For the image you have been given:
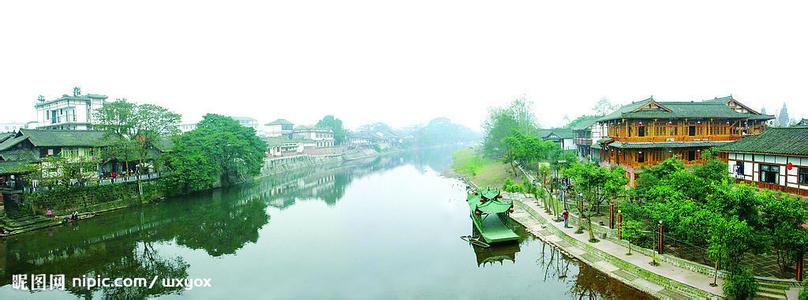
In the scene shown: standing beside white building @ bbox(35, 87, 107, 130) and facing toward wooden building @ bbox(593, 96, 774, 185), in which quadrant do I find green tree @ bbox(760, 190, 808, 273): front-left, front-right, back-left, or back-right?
front-right

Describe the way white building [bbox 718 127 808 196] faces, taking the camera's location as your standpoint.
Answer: facing the viewer and to the left of the viewer

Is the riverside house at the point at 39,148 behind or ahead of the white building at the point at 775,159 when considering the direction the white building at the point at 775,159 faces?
ahead

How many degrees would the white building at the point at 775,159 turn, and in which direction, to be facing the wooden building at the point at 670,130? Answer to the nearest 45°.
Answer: approximately 90° to its right

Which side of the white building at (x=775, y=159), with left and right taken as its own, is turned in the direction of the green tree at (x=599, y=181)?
front

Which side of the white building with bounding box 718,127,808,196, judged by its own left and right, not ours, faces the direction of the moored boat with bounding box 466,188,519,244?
front

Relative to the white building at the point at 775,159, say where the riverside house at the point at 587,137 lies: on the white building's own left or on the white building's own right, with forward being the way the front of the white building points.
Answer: on the white building's own right

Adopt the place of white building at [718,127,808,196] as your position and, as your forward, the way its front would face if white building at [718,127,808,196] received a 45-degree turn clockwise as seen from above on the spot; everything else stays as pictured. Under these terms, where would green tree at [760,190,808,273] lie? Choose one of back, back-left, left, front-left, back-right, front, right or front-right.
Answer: left

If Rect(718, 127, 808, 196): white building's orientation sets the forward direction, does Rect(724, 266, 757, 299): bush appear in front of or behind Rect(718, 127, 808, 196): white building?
in front
